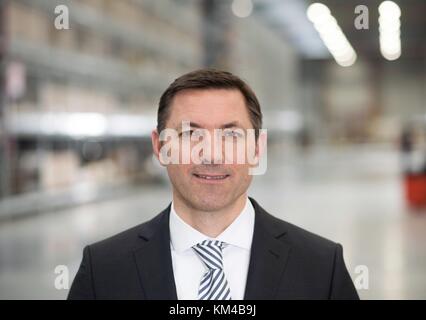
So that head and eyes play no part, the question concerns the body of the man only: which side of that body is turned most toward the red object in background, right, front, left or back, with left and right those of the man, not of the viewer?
back

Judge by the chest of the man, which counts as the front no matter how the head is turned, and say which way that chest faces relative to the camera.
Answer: toward the camera

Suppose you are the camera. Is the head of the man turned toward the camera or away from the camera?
toward the camera
